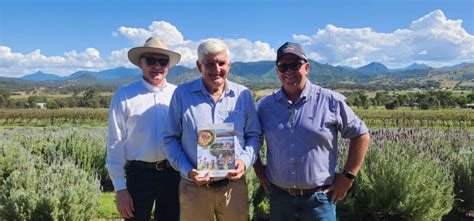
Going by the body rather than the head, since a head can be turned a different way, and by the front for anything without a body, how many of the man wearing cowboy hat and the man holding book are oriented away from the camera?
0

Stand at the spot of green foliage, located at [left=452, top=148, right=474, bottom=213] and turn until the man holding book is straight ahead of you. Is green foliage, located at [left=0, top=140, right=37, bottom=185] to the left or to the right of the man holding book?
right

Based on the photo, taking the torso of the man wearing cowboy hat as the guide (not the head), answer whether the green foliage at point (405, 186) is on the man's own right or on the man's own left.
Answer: on the man's own left

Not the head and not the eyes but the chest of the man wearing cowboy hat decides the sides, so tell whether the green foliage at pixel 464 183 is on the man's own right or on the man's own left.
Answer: on the man's own left

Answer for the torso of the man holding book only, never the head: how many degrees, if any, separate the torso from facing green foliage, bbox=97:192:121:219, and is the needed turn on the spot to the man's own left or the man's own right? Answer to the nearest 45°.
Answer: approximately 135° to the man's own right

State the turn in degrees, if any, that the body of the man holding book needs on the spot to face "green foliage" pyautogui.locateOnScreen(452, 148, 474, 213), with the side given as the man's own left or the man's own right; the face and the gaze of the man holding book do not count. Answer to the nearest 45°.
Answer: approximately 135° to the man's own left

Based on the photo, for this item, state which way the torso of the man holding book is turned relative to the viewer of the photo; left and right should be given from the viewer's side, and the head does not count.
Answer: facing the viewer

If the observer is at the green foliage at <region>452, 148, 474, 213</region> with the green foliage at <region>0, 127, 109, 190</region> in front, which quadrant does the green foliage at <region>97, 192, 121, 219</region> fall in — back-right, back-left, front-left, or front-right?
front-left

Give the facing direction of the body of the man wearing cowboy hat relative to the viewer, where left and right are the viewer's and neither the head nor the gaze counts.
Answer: facing the viewer and to the right of the viewer

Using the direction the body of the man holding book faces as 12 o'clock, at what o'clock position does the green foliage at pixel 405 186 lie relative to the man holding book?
The green foliage is roughly at 8 o'clock from the man holding book.
